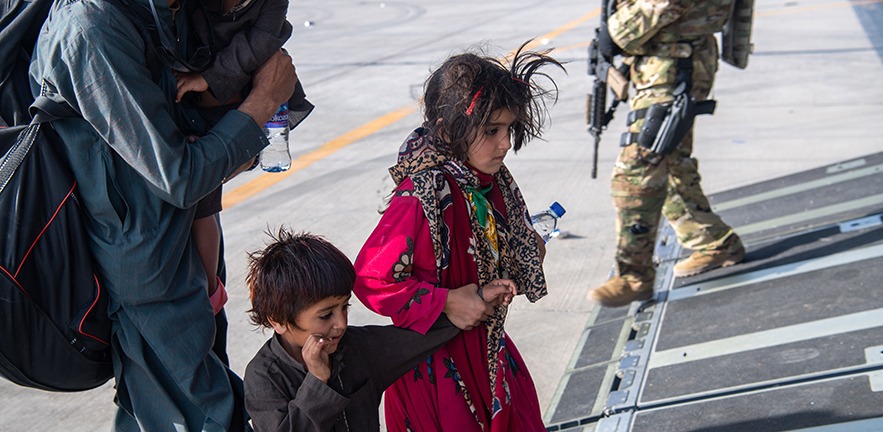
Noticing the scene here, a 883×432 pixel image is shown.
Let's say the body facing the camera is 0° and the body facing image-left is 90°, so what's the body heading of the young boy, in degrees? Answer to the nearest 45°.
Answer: approximately 315°

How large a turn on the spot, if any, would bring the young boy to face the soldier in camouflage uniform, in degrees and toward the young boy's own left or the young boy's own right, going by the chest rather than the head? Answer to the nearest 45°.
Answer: approximately 90° to the young boy's own left

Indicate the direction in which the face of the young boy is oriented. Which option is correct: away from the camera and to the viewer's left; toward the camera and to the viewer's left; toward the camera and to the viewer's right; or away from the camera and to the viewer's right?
toward the camera and to the viewer's right
